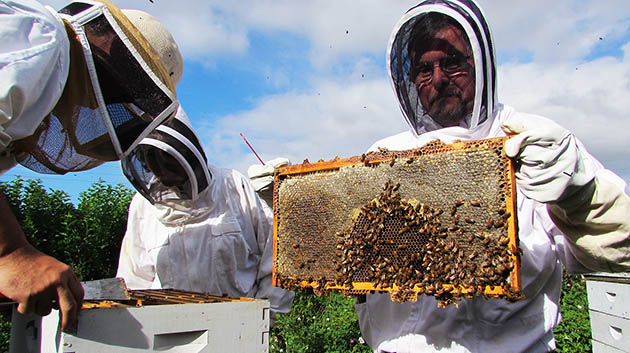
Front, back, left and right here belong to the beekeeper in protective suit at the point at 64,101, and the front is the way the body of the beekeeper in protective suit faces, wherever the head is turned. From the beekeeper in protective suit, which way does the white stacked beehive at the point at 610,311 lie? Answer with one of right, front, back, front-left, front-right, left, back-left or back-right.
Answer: front

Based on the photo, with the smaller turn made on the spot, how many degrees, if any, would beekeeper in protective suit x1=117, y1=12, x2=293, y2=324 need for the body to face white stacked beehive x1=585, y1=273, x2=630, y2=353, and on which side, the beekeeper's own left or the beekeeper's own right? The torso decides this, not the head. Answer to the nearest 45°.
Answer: approximately 135° to the beekeeper's own left

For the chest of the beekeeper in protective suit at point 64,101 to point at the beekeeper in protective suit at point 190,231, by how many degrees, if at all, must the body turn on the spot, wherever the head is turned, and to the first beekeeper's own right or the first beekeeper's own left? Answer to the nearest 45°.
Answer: approximately 45° to the first beekeeper's own left

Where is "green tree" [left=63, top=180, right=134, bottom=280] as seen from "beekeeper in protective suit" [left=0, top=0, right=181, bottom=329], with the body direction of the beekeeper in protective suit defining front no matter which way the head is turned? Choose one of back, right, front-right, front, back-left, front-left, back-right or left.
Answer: left

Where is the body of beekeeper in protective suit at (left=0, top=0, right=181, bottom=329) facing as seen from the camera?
to the viewer's right

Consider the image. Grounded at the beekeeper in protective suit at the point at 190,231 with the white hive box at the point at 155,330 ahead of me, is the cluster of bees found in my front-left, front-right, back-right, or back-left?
front-left

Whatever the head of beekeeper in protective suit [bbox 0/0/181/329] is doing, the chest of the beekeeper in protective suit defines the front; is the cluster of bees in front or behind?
in front

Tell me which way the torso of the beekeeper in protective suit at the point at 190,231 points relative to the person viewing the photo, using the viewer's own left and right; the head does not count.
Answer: facing the viewer and to the left of the viewer
